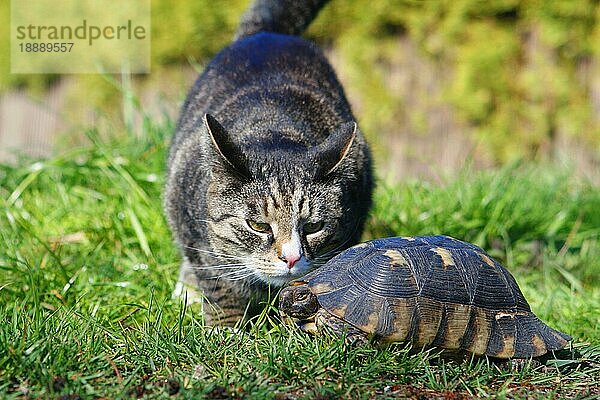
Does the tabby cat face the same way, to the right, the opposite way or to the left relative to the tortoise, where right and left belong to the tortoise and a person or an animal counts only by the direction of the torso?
to the left

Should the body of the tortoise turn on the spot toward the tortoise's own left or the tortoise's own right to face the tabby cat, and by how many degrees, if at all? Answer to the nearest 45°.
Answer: approximately 45° to the tortoise's own right

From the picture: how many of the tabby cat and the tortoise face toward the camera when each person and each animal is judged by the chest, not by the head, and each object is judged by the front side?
1

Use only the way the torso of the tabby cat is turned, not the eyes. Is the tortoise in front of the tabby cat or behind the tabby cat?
in front

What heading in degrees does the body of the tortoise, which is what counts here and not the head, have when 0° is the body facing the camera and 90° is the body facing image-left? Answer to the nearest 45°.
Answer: approximately 90°

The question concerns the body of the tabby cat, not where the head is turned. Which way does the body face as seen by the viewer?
toward the camera
